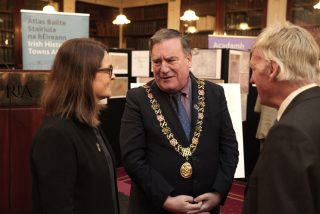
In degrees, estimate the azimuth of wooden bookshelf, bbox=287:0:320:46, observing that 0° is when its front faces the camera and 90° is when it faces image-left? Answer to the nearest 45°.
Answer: approximately 0°

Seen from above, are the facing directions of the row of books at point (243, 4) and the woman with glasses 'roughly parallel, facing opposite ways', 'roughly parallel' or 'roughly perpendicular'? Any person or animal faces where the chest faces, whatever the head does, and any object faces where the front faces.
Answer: roughly perpendicular

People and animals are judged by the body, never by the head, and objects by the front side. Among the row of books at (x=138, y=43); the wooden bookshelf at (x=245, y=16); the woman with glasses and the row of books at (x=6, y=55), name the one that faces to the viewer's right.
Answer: the woman with glasses

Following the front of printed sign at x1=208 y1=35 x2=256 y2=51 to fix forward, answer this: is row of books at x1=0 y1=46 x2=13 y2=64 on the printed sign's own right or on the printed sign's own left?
on the printed sign's own right

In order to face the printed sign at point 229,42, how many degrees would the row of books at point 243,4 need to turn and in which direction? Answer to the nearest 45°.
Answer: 0° — it already faces it

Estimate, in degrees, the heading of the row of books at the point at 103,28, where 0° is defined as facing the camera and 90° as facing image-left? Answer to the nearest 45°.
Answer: approximately 0°

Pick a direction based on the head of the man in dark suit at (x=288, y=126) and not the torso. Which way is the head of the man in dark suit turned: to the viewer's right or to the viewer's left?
to the viewer's left

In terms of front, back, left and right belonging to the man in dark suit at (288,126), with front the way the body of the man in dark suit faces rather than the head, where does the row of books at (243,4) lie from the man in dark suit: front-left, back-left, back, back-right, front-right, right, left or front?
front-right

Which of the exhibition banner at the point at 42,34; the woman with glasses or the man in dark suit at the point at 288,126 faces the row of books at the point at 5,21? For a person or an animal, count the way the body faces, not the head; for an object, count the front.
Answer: the man in dark suit

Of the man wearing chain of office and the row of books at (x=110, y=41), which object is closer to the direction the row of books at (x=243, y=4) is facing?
the man wearing chain of office

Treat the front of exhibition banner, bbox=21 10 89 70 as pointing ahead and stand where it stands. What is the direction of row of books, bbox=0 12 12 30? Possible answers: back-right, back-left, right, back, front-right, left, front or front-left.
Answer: back

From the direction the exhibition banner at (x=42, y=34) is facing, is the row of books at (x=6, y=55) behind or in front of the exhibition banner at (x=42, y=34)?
behind

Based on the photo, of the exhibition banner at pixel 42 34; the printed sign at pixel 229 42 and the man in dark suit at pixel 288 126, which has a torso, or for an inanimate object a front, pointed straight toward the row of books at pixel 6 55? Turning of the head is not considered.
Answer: the man in dark suit

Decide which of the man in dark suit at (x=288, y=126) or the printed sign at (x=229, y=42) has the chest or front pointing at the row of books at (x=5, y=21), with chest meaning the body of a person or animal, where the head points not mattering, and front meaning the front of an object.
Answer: the man in dark suit

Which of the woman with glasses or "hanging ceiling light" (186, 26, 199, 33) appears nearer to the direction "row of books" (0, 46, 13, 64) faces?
the woman with glasses

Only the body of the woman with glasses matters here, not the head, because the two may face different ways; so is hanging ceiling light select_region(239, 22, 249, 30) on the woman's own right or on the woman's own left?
on the woman's own left
